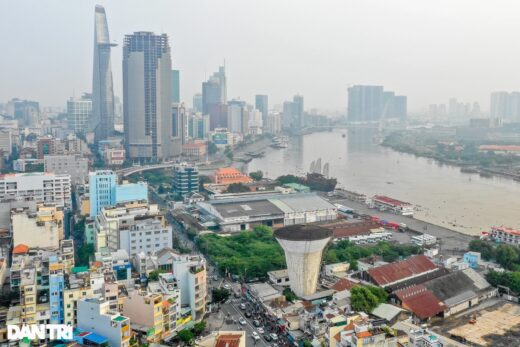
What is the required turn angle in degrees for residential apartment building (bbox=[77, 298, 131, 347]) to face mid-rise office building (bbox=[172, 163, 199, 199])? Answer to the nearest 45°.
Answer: approximately 135° to its left

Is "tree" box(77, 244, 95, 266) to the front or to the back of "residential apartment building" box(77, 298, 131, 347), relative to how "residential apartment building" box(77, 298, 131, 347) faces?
to the back

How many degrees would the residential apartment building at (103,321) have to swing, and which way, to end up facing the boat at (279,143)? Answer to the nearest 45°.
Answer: approximately 135° to its left

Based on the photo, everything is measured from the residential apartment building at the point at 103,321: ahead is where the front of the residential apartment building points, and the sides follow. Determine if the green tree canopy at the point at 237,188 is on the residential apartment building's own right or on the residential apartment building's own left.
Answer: on the residential apartment building's own left

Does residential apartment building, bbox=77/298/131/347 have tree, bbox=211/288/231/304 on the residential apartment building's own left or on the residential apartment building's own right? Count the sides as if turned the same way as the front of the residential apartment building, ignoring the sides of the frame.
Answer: on the residential apartment building's own left

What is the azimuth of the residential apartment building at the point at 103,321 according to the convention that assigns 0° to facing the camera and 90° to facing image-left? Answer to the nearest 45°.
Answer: approximately 315°

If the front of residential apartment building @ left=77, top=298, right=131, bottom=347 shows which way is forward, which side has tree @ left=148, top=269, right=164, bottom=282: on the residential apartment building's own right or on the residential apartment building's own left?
on the residential apartment building's own left

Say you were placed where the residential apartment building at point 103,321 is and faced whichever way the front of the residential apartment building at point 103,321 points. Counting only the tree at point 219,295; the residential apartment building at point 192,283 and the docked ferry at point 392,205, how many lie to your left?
3

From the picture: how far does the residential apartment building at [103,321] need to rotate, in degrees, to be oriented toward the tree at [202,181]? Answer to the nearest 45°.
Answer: approximately 135° to its left

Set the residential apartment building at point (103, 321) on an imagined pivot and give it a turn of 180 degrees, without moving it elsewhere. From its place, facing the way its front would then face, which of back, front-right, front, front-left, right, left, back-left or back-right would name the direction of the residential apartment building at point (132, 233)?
front-right

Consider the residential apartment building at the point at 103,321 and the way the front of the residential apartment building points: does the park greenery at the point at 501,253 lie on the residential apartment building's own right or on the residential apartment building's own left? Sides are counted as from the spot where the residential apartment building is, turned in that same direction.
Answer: on the residential apartment building's own left

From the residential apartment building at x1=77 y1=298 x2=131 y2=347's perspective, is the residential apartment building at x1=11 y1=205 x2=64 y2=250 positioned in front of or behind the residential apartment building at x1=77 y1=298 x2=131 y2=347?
behind

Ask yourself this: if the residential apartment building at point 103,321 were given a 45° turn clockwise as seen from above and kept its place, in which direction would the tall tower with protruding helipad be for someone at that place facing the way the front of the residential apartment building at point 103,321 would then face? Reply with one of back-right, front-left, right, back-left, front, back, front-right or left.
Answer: back

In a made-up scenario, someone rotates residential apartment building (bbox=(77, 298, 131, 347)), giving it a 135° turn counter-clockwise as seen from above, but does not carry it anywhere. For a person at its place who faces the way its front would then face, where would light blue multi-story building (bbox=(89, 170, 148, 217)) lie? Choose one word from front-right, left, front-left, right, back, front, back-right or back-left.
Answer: front
